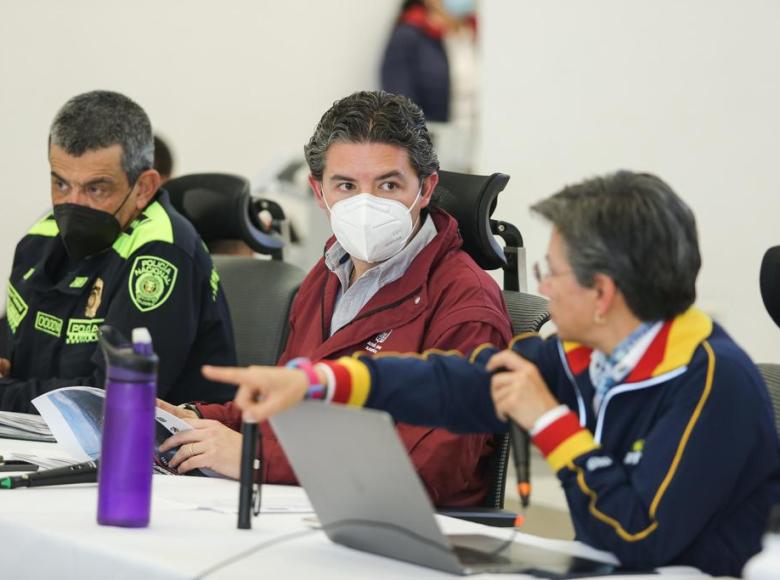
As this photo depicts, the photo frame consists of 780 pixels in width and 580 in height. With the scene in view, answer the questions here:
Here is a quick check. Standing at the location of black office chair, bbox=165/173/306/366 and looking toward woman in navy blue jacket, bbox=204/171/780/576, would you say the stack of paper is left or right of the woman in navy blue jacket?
right

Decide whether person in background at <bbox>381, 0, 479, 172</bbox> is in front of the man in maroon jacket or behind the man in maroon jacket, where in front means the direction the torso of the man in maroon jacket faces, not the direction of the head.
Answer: behind

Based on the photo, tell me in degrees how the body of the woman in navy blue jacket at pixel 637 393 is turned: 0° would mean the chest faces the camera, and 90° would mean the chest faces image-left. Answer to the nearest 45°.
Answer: approximately 45°

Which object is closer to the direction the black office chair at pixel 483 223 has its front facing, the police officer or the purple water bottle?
the purple water bottle

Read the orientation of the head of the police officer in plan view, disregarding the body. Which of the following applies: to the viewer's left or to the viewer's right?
to the viewer's left

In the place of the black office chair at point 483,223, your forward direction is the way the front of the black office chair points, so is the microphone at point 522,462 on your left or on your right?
on your left

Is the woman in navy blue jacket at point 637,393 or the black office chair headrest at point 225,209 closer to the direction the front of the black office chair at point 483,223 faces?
the woman in navy blue jacket

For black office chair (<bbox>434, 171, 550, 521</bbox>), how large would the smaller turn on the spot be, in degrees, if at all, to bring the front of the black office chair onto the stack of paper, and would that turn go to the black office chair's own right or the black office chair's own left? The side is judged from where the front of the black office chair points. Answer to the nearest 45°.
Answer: approximately 45° to the black office chair's own right
